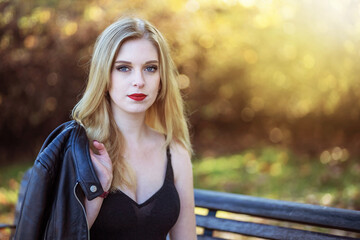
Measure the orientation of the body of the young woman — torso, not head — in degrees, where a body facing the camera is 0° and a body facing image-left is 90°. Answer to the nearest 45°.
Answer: approximately 0°
